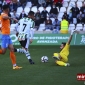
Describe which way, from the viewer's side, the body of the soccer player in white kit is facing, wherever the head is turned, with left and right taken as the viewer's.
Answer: facing away from the viewer and to the right of the viewer

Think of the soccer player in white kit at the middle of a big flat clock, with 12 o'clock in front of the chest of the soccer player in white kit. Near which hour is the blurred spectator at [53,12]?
The blurred spectator is roughly at 11 o'clock from the soccer player in white kit.

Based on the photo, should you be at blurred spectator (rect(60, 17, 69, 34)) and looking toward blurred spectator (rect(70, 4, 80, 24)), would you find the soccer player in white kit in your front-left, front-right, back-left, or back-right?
back-right

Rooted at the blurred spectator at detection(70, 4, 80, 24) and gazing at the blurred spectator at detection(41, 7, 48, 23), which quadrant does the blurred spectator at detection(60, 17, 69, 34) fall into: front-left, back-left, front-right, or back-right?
front-left

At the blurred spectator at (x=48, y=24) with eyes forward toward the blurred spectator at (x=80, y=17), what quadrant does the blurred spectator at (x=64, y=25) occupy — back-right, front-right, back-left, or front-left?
front-right

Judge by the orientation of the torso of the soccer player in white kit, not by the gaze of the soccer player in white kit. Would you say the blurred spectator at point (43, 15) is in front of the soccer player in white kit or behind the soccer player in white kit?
in front

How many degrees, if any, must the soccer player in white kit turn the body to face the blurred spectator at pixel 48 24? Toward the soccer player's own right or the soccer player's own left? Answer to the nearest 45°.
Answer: approximately 45° to the soccer player's own left

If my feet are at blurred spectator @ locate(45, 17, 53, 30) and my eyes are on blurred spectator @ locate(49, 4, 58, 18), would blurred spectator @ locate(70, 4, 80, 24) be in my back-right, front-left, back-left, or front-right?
front-right
